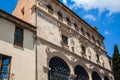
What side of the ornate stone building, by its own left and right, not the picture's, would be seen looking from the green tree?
left

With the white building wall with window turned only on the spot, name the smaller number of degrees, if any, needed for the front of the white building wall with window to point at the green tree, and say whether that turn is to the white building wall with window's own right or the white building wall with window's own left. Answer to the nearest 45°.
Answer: approximately 90° to the white building wall with window's own left

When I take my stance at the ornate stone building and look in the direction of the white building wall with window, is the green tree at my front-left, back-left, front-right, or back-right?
back-left

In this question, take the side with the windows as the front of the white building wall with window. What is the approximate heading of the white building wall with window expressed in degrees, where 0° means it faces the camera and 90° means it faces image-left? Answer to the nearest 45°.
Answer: approximately 315°

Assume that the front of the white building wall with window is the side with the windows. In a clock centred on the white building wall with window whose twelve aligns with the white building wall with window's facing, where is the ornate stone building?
The ornate stone building is roughly at 9 o'clock from the white building wall with window.
